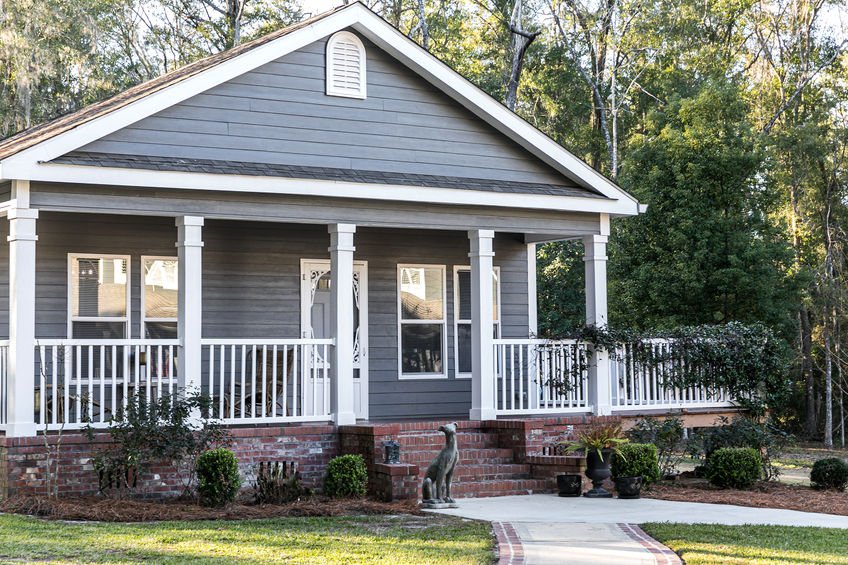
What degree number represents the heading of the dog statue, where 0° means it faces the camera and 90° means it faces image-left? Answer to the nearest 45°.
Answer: approximately 315°

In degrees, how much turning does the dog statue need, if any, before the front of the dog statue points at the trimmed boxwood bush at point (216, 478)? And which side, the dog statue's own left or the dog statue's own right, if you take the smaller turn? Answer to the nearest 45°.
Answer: approximately 135° to the dog statue's own right

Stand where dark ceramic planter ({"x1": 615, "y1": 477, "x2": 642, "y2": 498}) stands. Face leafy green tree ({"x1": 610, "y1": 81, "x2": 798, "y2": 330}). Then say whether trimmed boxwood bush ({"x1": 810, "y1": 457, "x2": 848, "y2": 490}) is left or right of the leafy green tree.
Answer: right

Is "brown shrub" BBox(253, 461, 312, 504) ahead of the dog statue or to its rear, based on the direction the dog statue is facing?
to the rear

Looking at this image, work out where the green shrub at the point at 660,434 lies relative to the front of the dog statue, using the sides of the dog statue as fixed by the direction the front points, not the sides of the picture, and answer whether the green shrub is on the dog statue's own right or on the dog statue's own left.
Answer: on the dog statue's own left

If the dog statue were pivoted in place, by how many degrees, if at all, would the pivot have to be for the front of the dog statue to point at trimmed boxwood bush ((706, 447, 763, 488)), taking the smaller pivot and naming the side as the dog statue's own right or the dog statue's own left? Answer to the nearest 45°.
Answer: approximately 90° to the dog statue's own left
